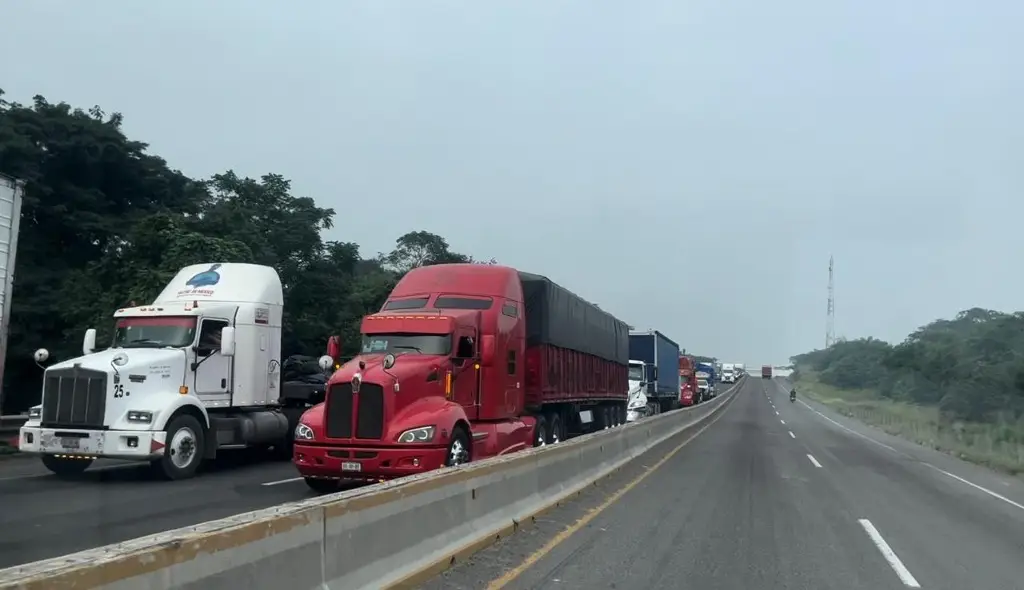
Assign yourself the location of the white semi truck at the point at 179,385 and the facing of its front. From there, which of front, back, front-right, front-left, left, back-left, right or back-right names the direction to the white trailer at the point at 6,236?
right

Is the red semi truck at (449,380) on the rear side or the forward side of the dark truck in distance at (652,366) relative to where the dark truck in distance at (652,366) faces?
on the forward side

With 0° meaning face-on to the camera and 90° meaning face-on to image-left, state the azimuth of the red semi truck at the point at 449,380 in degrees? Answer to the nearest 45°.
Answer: approximately 45°

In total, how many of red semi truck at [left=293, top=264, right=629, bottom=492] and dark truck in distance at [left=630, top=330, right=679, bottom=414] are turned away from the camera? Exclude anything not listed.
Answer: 0

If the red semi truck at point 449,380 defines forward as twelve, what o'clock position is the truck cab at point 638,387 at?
The truck cab is roughly at 5 o'clock from the red semi truck.

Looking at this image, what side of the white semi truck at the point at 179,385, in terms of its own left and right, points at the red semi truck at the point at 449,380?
left

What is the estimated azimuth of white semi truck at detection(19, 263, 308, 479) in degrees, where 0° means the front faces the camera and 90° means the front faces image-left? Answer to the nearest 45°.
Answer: approximately 45°

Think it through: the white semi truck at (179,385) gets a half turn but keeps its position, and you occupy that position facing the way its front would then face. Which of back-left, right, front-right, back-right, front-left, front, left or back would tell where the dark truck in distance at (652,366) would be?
front

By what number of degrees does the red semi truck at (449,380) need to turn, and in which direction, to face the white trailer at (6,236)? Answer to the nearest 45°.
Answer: approximately 45° to its right
